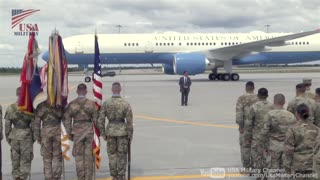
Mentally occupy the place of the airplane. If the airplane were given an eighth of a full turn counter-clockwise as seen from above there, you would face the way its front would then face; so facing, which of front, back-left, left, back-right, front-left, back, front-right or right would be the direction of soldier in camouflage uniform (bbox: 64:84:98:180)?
front-left

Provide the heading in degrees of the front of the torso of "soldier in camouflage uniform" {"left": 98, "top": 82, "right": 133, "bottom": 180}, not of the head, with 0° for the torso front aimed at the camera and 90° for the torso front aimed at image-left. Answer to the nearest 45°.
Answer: approximately 180°

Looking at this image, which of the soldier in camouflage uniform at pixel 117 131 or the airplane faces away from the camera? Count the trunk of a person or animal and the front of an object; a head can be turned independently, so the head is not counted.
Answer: the soldier in camouflage uniform

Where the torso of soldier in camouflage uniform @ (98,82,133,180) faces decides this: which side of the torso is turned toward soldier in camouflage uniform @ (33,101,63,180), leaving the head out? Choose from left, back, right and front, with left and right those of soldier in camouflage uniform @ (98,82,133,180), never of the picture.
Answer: left

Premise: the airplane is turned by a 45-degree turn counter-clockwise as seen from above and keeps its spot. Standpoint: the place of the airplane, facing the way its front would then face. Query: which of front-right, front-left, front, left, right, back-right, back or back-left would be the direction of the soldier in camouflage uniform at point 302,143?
front-left

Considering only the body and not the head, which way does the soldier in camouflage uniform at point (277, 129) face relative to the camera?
away from the camera

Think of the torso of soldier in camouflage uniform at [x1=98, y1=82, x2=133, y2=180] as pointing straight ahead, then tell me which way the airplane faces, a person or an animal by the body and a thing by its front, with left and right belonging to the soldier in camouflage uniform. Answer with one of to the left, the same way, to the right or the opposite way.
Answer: to the left

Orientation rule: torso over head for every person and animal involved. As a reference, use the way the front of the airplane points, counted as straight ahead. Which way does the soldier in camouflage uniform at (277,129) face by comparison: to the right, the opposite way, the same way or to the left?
to the right

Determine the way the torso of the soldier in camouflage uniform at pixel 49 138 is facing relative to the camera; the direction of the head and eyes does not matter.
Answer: away from the camera

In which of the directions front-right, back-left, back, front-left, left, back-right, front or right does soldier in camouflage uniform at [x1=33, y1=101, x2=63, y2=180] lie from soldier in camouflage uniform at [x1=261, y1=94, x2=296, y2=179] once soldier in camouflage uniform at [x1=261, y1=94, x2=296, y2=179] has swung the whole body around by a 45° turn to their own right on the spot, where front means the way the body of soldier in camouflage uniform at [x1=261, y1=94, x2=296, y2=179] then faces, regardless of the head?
back-left

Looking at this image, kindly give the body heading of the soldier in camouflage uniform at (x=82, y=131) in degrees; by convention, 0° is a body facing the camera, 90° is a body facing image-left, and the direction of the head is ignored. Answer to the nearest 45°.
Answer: approximately 180°

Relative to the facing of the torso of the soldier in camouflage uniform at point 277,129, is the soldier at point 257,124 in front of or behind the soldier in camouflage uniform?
in front

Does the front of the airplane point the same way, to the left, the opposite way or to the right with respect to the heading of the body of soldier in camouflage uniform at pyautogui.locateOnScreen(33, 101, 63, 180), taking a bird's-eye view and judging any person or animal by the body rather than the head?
to the left

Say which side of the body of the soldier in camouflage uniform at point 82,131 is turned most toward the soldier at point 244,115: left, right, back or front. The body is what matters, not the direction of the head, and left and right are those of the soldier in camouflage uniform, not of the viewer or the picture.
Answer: right
